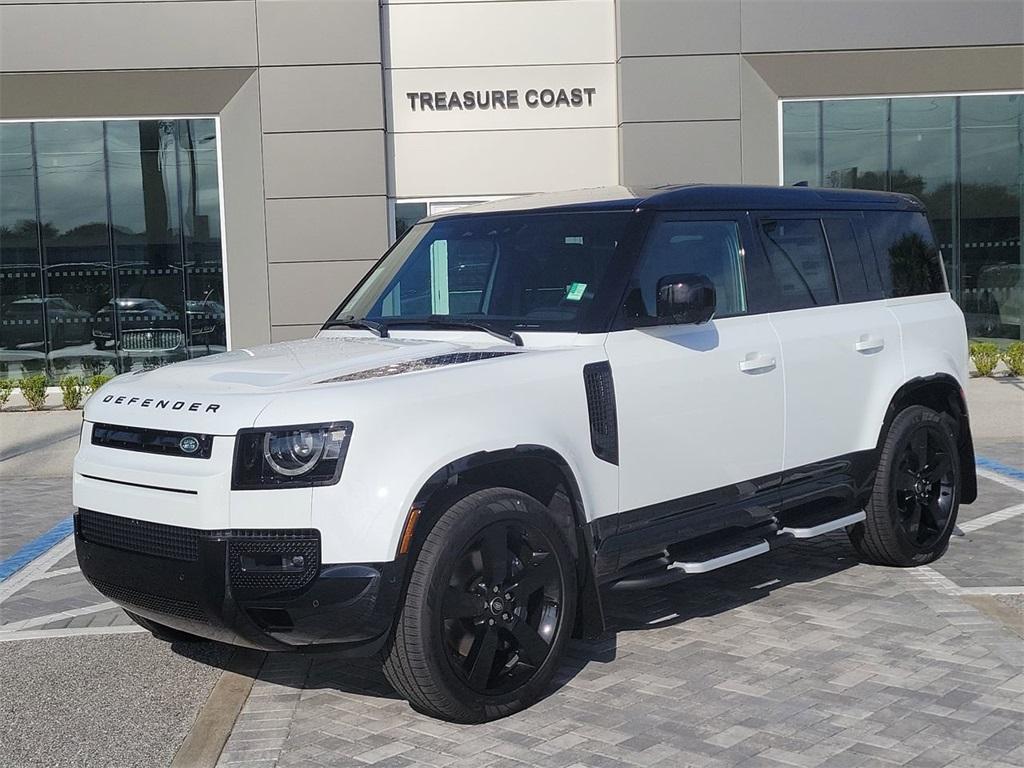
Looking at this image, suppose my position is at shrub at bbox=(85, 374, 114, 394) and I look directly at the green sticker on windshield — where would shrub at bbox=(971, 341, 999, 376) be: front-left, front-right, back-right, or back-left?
front-left

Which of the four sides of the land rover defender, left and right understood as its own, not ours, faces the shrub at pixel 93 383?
right

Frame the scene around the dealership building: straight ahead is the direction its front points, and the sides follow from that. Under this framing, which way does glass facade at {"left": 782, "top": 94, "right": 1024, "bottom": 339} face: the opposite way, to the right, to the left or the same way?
the same way

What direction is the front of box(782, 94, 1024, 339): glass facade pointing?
toward the camera

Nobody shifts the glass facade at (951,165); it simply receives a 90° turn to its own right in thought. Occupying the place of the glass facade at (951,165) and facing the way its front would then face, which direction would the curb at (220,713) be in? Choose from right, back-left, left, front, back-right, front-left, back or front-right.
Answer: left

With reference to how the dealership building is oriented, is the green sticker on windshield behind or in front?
in front

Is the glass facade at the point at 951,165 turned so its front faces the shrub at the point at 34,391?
no

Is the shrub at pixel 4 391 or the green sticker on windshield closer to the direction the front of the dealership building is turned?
the green sticker on windshield

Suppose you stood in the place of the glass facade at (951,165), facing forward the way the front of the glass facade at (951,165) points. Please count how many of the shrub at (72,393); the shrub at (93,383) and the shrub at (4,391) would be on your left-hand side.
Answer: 0

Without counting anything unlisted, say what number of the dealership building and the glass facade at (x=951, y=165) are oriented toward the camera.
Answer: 2

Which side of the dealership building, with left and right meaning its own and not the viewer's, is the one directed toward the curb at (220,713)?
front

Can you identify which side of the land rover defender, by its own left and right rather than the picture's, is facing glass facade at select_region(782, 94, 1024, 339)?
back

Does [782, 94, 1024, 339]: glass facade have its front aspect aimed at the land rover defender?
yes

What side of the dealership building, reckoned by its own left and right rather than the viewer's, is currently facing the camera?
front

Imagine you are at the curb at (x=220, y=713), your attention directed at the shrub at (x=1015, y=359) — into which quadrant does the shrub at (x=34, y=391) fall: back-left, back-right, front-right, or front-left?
front-left

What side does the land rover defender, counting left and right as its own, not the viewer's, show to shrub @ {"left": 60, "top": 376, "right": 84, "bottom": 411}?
right

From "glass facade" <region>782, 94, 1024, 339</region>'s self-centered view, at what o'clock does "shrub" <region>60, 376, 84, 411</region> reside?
The shrub is roughly at 2 o'clock from the glass facade.
